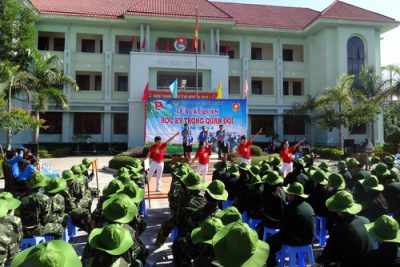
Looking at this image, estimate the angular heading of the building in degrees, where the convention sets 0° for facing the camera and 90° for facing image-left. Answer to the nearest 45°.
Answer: approximately 0°

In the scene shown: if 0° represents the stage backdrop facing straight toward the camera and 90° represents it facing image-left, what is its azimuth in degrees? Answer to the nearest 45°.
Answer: approximately 0°

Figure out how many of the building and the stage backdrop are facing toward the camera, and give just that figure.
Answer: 2

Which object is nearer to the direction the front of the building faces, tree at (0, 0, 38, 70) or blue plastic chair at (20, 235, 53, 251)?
the blue plastic chair

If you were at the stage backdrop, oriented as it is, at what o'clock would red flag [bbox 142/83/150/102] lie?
The red flag is roughly at 4 o'clock from the stage backdrop.

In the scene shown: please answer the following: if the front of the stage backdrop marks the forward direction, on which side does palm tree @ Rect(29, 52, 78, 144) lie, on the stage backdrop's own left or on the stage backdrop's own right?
on the stage backdrop's own right
